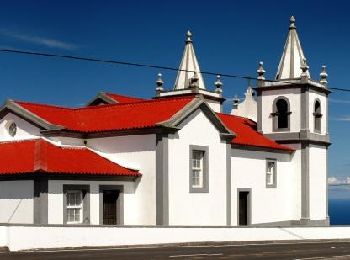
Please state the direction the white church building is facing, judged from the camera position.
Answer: facing away from the viewer and to the right of the viewer
